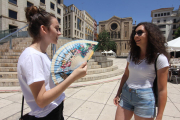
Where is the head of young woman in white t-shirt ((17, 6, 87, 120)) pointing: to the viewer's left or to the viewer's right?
to the viewer's right

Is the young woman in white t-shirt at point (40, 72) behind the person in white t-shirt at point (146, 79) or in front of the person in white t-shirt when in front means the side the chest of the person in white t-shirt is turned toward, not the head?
in front

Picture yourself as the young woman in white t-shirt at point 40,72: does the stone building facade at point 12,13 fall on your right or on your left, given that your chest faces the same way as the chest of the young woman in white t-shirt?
on your left

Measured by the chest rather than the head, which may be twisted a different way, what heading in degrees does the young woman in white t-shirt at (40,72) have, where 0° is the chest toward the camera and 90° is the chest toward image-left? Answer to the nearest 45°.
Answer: approximately 270°

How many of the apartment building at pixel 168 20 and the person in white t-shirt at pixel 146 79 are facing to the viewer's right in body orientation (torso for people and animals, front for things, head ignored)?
0

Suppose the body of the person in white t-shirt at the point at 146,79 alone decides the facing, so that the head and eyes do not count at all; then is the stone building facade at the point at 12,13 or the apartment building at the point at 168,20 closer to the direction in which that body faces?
the stone building facade

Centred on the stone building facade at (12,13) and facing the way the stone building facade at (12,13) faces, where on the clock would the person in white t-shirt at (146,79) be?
The person in white t-shirt is roughly at 1 o'clock from the stone building facade.

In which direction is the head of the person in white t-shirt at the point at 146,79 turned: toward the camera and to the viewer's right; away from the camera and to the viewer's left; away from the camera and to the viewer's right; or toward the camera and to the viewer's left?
toward the camera and to the viewer's left

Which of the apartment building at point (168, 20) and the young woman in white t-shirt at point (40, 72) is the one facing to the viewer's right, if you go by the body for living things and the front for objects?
the young woman in white t-shirt

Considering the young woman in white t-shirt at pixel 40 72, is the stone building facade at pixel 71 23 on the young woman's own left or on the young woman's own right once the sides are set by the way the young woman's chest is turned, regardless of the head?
on the young woman's own left

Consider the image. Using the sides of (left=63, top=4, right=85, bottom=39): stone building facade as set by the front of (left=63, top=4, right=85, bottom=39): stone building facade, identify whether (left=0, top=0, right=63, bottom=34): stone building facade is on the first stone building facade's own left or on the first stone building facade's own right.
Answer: on the first stone building facade's own right
